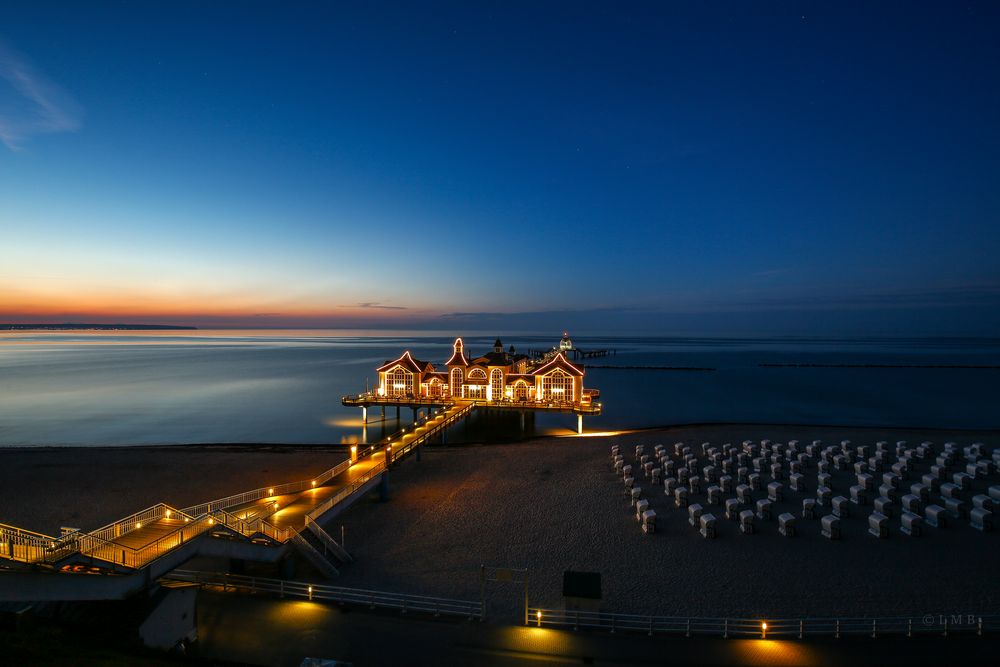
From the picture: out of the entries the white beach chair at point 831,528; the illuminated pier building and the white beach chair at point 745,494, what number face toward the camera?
1

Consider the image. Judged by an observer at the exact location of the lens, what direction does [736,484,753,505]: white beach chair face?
facing away from the viewer and to the right of the viewer

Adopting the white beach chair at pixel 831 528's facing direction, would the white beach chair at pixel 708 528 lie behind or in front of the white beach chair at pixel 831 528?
behind

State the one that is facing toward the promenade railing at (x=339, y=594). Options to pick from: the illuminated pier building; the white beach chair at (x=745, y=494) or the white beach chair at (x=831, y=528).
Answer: the illuminated pier building

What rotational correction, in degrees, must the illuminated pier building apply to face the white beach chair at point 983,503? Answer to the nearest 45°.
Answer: approximately 45° to its left

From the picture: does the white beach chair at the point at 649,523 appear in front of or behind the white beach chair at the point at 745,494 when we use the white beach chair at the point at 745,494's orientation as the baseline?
behind

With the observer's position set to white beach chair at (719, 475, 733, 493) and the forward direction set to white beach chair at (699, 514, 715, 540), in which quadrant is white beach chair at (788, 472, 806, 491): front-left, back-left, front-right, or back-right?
back-left

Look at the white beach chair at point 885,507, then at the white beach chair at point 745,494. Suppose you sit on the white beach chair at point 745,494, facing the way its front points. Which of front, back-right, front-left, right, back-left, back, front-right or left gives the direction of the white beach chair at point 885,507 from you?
front-right

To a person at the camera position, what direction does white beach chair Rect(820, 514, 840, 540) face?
facing away from the viewer and to the right of the viewer

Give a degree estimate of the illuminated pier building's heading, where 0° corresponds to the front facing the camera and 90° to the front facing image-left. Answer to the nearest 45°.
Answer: approximately 0°

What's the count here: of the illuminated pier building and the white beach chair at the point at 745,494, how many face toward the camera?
1

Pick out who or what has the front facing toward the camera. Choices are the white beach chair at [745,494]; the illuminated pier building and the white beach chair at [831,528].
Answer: the illuminated pier building

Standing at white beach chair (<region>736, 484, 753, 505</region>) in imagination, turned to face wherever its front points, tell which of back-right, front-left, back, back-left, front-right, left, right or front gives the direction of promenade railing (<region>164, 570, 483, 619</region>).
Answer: back

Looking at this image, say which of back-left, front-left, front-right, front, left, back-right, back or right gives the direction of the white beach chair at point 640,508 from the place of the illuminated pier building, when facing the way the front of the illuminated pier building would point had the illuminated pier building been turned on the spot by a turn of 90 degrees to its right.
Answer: left
